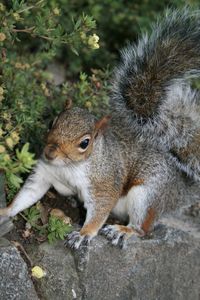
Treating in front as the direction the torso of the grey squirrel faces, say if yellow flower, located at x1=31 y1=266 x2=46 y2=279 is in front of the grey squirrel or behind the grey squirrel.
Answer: in front

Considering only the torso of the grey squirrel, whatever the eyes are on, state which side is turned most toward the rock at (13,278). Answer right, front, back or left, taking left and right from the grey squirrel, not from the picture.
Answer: front

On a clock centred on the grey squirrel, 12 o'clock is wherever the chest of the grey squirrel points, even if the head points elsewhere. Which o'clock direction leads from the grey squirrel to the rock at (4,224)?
The rock is roughly at 1 o'clock from the grey squirrel.

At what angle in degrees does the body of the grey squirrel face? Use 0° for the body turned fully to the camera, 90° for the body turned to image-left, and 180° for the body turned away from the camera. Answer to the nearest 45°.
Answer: approximately 45°
